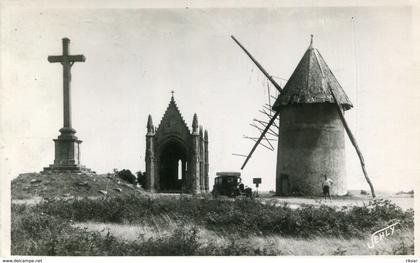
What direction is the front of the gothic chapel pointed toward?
toward the camera

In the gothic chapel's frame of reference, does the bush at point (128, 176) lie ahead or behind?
behind
